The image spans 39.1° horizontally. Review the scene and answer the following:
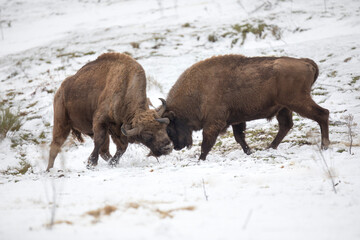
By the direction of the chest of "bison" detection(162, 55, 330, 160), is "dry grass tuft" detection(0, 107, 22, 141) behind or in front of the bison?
in front

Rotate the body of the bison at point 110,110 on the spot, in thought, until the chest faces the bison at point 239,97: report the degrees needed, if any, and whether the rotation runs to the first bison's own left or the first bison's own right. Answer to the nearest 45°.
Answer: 0° — it already faces it

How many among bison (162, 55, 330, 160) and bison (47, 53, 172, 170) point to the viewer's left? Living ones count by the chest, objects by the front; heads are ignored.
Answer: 1

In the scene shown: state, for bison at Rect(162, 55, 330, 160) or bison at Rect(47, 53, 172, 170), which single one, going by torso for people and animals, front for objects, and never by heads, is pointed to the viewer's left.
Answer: bison at Rect(162, 55, 330, 160)

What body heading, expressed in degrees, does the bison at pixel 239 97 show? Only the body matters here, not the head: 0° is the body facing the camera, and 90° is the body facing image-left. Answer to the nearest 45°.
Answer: approximately 90°

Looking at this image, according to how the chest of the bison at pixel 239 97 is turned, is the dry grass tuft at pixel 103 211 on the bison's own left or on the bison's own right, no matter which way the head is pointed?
on the bison's own left

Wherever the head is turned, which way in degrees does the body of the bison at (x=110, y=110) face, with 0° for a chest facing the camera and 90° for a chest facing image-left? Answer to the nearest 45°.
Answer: approximately 315°

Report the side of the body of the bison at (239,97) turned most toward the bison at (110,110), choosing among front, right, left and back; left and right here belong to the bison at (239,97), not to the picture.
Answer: front

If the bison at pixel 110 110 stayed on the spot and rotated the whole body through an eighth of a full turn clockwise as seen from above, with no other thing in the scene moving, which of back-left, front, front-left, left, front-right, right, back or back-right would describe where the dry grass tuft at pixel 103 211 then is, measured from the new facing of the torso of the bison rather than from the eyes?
front

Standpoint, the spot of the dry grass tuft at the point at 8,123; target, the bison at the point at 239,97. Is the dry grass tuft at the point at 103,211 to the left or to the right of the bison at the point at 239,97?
right

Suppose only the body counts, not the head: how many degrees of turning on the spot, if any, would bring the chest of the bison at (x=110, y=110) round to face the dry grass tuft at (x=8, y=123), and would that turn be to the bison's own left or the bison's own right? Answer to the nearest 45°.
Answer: approximately 180°

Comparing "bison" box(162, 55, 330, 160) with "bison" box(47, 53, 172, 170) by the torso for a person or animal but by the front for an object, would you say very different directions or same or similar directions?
very different directions
